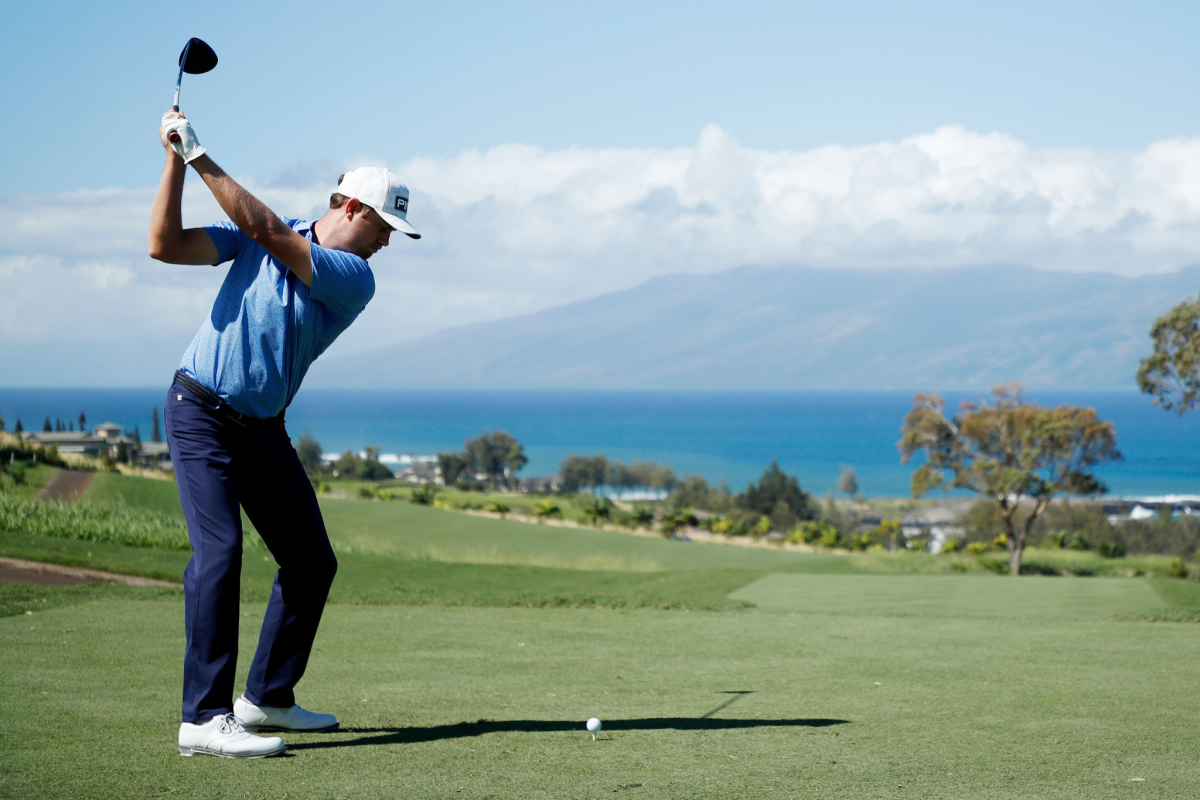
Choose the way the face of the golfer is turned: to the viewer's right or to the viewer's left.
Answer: to the viewer's right

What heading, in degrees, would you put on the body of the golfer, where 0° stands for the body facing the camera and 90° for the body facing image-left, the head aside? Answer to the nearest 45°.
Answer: approximately 315°

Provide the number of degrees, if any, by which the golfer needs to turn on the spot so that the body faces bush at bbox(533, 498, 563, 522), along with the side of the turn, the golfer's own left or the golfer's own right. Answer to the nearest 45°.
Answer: approximately 135° to the golfer's own left

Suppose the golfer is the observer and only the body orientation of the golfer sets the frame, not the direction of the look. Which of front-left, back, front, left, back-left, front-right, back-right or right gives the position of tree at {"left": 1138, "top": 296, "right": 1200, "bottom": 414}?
left

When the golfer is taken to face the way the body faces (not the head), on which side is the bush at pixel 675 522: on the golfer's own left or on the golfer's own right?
on the golfer's own left

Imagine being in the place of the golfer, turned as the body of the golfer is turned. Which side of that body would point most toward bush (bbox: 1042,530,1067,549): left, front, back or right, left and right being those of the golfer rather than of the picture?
left

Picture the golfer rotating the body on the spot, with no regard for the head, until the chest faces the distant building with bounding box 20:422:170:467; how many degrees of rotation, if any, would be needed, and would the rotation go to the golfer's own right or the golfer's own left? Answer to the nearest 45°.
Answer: approximately 135° to the golfer's own left
